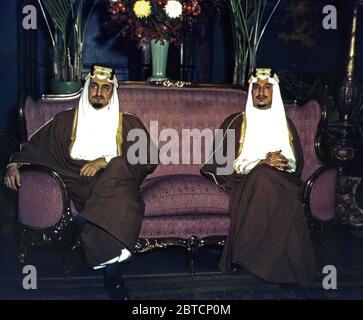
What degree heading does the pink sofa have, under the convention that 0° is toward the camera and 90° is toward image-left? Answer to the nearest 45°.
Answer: approximately 0°

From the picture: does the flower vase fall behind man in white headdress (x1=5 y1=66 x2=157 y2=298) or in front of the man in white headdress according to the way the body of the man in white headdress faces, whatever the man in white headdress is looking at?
behind

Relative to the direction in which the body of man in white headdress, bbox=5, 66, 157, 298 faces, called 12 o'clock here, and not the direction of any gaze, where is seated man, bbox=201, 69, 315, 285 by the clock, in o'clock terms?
The seated man is roughly at 10 o'clock from the man in white headdress.

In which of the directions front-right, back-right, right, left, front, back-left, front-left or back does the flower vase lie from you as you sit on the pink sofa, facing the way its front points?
back
